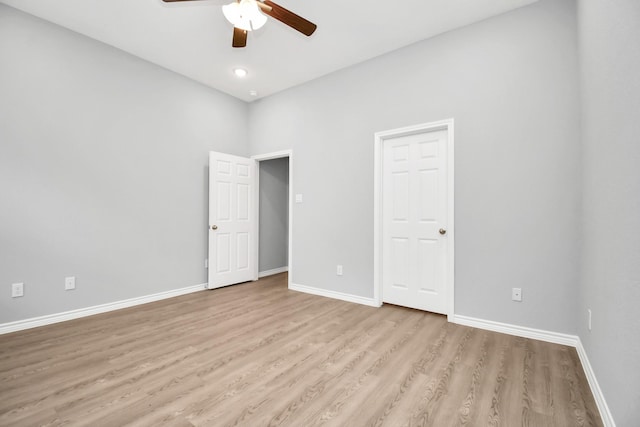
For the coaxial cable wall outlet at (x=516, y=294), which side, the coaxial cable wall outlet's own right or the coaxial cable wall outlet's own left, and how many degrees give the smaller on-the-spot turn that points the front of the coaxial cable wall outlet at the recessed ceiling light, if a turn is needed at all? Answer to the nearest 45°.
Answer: approximately 90° to the coaxial cable wall outlet's own right

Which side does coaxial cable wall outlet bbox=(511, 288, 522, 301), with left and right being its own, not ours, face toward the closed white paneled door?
right

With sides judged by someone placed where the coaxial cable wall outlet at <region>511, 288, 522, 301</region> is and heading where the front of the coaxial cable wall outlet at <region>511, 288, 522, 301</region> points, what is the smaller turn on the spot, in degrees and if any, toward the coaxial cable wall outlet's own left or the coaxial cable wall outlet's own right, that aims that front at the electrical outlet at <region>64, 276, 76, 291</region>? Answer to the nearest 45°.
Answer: approximately 45° to the coaxial cable wall outlet's own right

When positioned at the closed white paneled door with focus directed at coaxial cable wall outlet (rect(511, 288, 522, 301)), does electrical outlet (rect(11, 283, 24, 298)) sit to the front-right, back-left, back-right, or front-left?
back-right

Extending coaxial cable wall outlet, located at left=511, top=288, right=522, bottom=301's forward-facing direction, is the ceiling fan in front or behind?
in front

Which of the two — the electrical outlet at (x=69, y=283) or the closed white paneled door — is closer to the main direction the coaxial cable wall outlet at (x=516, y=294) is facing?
the electrical outlet

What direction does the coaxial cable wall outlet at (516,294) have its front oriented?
toward the camera

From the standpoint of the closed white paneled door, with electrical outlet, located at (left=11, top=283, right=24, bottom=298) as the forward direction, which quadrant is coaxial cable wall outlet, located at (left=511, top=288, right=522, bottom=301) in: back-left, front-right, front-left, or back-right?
back-left

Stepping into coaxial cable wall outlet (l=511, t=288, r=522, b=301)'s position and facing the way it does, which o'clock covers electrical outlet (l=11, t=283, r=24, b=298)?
electrical outlet (l=11, t=283, r=24, b=298) is roughly at 2 o'clock from coaxial cable wall outlet (l=511, t=288, r=522, b=301).

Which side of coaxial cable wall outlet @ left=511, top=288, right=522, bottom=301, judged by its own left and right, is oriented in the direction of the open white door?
right

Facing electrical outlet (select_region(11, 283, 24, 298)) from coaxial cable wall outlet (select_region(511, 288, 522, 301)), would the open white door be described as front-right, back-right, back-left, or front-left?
front-right
